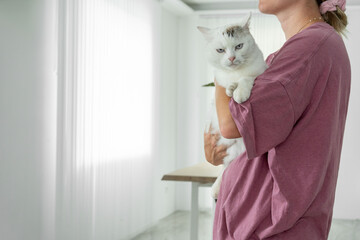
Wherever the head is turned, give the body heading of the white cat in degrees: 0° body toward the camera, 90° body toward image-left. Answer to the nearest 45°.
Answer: approximately 0°

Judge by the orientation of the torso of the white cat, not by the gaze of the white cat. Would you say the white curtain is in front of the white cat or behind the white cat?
behind

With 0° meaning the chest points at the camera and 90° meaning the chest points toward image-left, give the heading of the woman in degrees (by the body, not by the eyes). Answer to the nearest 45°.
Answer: approximately 90°

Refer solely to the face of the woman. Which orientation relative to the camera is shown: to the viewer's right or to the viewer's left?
to the viewer's left
